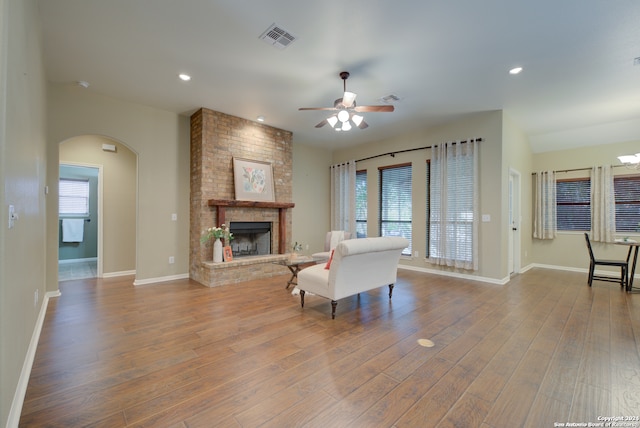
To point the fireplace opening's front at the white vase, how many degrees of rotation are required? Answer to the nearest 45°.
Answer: approximately 90° to its right

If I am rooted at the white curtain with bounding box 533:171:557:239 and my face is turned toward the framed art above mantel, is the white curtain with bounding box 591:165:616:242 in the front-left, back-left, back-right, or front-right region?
back-left

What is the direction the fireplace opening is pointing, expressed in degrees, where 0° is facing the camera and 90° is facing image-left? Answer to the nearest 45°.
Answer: approximately 315°

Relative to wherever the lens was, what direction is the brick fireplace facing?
facing the viewer and to the right of the viewer

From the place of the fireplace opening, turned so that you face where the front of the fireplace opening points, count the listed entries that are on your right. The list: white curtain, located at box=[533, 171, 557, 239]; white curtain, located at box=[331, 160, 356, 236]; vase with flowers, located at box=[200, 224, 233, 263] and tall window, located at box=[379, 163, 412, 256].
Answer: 1

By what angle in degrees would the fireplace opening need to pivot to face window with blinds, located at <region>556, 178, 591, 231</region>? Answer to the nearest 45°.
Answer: approximately 45° to its left

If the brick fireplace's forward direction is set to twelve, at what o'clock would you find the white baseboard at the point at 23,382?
The white baseboard is roughly at 2 o'clock from the brick fireplace.

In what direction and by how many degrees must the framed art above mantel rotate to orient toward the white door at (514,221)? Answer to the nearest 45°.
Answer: approximately 45° to its left

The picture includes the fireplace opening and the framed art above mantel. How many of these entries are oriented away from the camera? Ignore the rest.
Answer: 0
